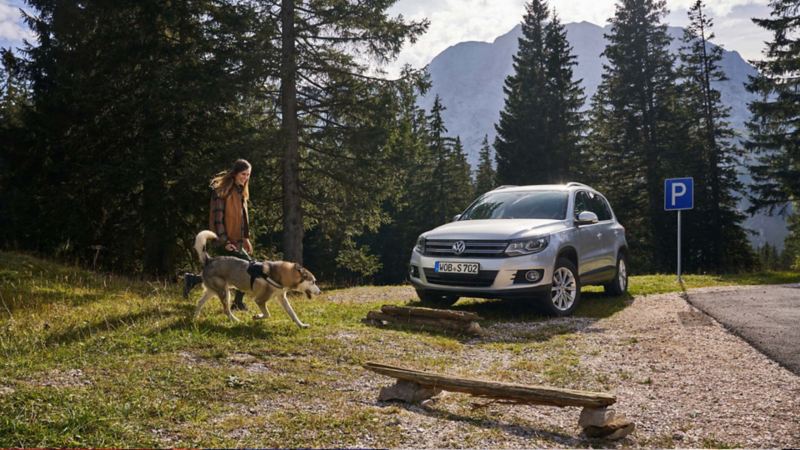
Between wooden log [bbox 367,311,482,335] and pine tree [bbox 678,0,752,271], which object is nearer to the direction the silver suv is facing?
the wooden log

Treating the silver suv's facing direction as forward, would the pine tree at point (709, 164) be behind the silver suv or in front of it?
behind

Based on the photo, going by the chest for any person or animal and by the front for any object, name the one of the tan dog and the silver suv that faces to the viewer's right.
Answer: the tan dog

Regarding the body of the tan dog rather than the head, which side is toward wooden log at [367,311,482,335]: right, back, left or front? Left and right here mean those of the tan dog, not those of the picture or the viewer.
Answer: front

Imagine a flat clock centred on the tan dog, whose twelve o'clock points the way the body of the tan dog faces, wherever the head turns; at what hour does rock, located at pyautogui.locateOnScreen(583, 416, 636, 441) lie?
The rock is roughly at 2 o'clock from the tan dog.

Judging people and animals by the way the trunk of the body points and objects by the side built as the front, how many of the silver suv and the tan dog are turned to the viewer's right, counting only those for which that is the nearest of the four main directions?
1

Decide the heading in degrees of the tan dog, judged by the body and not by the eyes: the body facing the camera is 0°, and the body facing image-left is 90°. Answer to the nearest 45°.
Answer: approximately 270°

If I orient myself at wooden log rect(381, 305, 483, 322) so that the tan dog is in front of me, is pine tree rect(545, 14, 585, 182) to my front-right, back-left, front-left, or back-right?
back-right

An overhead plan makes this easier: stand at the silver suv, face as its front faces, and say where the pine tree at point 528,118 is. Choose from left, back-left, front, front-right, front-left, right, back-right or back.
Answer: back-right

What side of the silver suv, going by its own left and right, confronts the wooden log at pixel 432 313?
front

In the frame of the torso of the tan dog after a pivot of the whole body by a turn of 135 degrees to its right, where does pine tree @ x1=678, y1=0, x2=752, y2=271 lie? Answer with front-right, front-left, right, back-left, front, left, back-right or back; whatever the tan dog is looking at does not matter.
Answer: back

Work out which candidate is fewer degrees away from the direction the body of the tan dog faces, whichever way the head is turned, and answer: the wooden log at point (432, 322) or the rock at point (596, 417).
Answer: the wooden log

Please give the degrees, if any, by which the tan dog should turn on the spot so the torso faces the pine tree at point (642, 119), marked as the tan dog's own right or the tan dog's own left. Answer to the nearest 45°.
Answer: approximately 45° to the tan dog's own left
